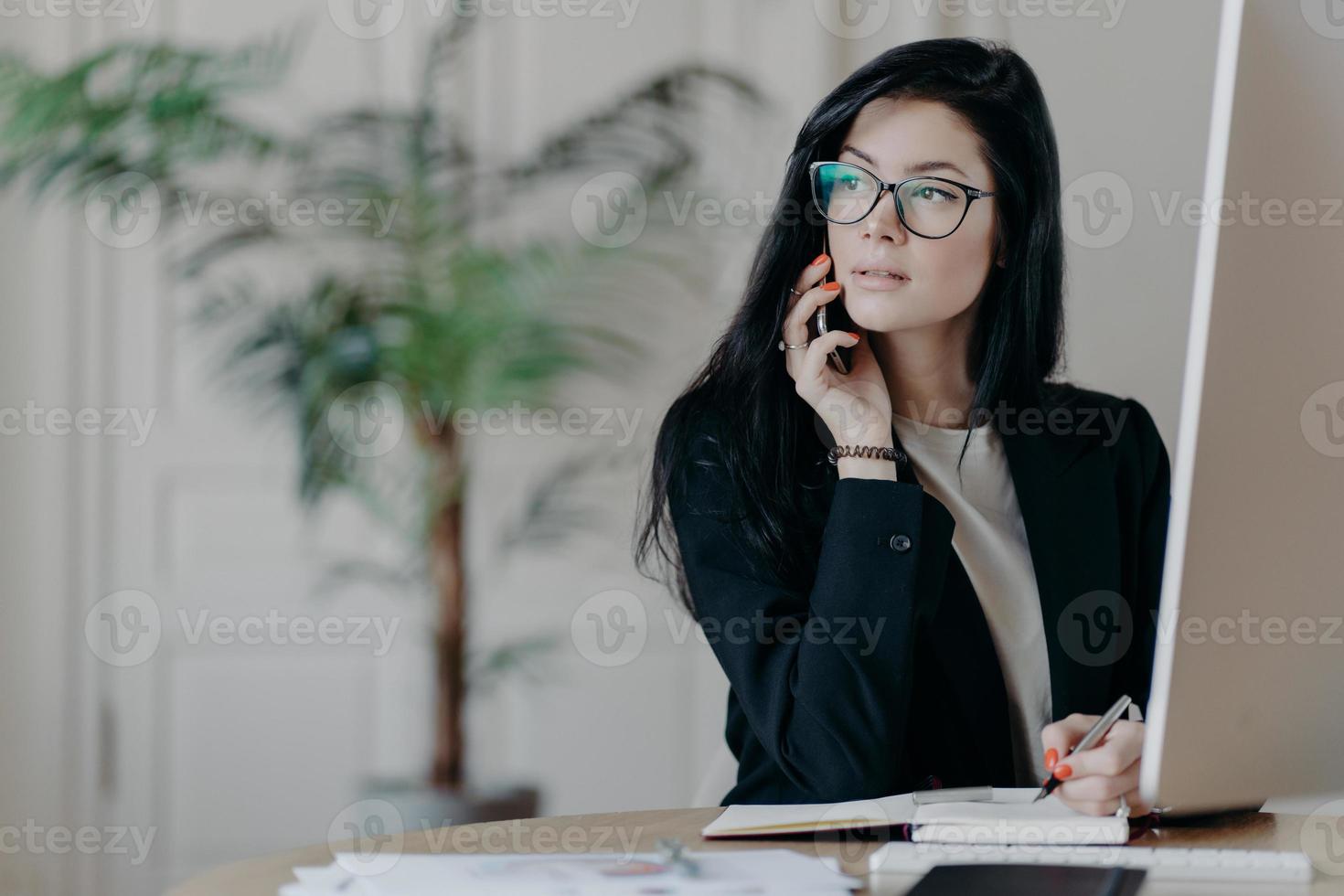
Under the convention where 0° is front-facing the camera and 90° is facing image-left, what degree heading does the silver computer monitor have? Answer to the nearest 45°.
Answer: approximately 135°
